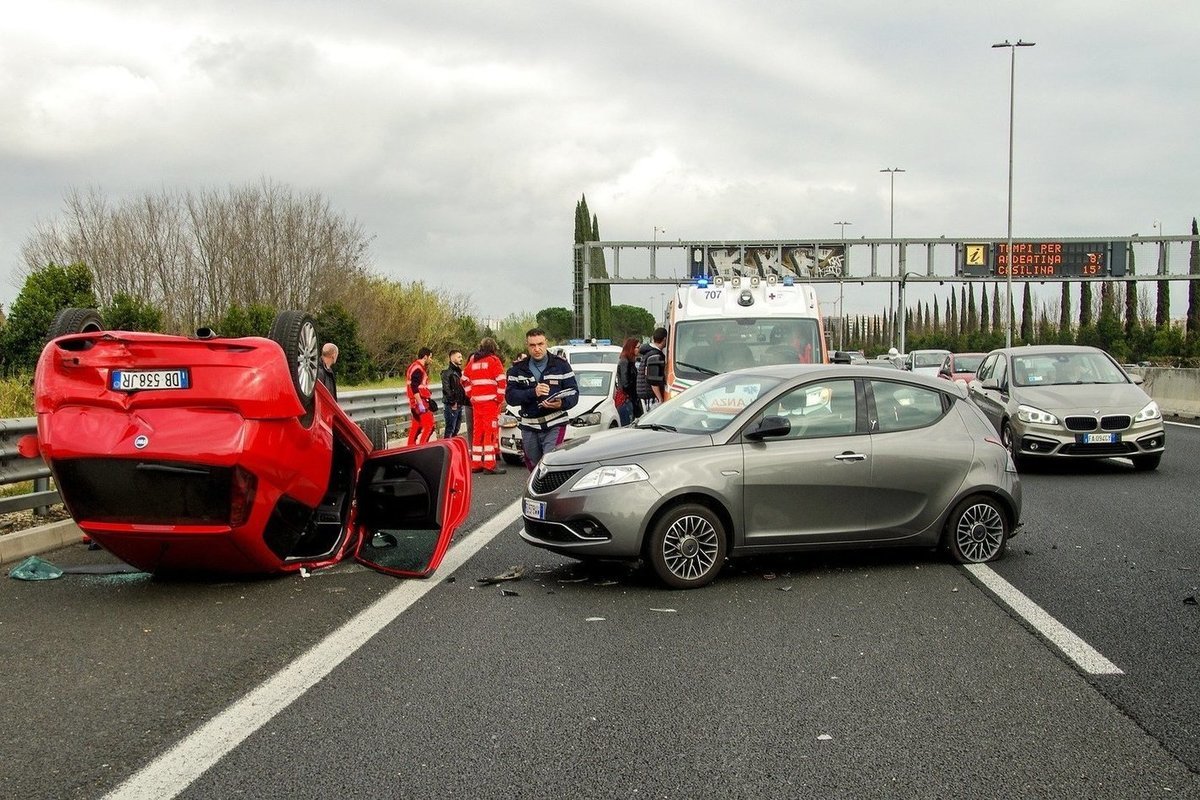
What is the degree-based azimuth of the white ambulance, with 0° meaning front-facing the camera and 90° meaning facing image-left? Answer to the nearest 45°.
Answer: approximately 0°

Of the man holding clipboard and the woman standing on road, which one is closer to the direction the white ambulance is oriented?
the man holding clipboard

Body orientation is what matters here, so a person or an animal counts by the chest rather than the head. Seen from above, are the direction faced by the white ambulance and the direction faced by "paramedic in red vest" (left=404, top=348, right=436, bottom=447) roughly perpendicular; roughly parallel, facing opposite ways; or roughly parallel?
roughly perpendicular

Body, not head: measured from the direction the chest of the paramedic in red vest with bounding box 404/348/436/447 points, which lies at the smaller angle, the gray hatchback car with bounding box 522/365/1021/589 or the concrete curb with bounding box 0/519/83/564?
the gray hatchback car

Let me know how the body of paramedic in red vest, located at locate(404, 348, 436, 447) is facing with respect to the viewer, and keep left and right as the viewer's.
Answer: facing to the right of the viewer

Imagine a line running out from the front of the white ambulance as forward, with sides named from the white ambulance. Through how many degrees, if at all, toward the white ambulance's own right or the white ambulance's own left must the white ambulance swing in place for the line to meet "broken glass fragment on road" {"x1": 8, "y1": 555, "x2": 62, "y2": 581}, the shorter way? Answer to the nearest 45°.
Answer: approximately 45° to the white ambulance's own right

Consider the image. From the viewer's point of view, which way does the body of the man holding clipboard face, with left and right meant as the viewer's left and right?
facing the viewer

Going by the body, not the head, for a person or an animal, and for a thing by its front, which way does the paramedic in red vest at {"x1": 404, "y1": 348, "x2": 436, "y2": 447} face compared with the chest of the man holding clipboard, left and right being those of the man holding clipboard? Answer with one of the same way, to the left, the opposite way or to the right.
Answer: to the left

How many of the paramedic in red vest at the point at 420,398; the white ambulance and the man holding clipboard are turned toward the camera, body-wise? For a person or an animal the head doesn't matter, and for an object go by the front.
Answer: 2
